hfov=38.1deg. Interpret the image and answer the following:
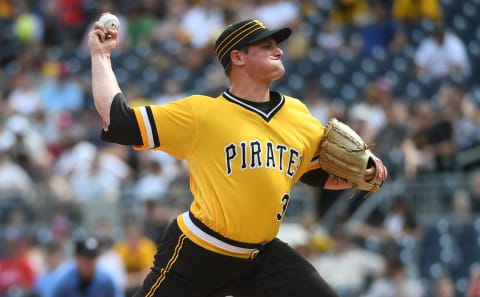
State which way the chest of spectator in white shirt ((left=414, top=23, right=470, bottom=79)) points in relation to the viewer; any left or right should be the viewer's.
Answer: facing the viewer
